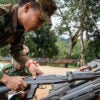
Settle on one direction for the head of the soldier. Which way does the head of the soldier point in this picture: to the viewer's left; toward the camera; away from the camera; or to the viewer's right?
to the viewer's right

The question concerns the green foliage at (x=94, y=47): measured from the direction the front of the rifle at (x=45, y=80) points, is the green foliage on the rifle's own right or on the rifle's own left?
on the rifle's own left

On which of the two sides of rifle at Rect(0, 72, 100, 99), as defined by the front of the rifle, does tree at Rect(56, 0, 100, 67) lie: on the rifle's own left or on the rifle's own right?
on the rifle's own left

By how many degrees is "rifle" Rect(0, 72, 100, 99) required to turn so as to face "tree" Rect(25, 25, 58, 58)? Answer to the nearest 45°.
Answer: approximately 90° to its left

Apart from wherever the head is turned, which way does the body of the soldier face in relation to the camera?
to the viewer's right

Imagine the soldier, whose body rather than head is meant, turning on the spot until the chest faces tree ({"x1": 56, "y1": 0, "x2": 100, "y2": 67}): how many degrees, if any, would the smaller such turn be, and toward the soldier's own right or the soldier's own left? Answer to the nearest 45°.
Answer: approximately 90° to the soldier's own left

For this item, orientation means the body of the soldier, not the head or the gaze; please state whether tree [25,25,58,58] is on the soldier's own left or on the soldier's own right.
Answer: on the soldier's own left

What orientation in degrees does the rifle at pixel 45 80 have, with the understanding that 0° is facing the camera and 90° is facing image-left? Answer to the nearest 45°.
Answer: approximately 270°
